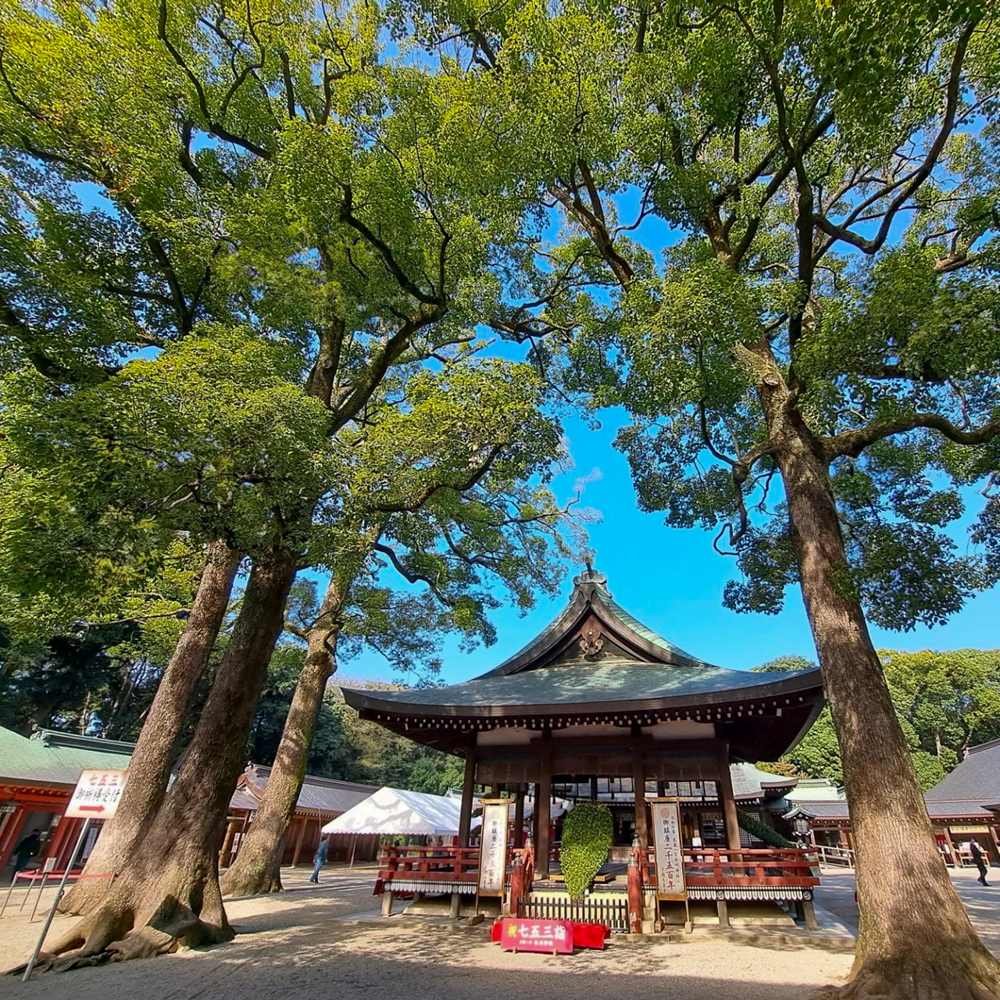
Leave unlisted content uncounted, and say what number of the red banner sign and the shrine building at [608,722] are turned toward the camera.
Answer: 2

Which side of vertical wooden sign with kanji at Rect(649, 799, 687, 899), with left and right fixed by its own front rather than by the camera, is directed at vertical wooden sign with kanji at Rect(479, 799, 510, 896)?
right

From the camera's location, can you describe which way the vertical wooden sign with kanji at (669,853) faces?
facing the viewer

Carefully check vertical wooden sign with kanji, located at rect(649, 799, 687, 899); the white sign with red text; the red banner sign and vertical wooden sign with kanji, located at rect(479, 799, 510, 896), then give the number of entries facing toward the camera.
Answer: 4

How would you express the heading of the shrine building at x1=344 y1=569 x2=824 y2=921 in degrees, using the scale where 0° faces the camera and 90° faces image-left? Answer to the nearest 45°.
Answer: approximately 0°

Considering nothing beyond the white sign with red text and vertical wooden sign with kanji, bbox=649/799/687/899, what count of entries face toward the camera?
2

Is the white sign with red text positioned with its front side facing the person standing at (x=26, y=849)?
no

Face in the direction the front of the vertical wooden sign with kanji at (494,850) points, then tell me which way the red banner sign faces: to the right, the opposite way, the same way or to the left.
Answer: the same way

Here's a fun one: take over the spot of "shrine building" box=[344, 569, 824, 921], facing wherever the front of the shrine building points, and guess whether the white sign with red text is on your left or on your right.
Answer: on your right

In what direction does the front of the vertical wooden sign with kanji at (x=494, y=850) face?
toward the camera

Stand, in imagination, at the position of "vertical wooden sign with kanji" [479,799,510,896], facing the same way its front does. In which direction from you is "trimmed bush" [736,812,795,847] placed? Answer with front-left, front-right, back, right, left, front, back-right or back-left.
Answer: back-left

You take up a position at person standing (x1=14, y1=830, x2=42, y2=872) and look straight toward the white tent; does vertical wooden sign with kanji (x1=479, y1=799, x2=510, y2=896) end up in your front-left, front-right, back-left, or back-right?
front-right

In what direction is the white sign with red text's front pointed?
toward the camera

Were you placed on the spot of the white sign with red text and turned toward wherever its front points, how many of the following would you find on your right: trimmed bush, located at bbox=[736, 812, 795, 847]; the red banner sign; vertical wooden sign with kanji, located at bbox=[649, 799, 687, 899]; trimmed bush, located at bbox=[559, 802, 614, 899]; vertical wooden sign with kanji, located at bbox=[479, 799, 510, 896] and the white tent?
0

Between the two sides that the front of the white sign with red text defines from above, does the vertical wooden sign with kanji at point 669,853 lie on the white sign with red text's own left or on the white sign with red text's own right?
on the white sign with red text's own left

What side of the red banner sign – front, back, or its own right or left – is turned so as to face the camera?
front

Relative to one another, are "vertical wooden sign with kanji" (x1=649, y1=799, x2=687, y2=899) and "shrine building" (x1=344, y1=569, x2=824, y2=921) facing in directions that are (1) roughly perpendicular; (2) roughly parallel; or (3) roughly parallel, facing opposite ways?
roughly parallel

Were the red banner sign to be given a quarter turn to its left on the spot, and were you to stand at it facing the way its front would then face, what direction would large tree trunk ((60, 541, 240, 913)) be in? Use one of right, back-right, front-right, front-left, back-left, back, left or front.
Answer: back

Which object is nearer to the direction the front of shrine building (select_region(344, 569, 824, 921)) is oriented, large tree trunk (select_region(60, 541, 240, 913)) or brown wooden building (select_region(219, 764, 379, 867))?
the large tree trunk
